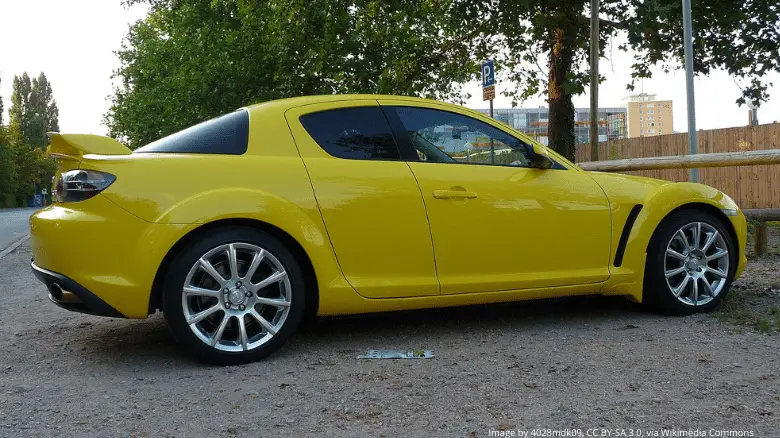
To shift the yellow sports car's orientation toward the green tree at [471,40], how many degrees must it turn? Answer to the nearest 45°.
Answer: approximately 45° to its left

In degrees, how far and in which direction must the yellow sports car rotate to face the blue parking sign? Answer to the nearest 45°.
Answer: approximately 45° to its left

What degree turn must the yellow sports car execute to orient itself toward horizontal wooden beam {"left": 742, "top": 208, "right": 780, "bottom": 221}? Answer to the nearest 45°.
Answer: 0° — it already faces it

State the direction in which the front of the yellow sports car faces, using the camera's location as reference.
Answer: facing away from the viewer and to the right of the viewer

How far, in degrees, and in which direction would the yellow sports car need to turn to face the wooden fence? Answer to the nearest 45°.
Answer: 0° — it already faces it
